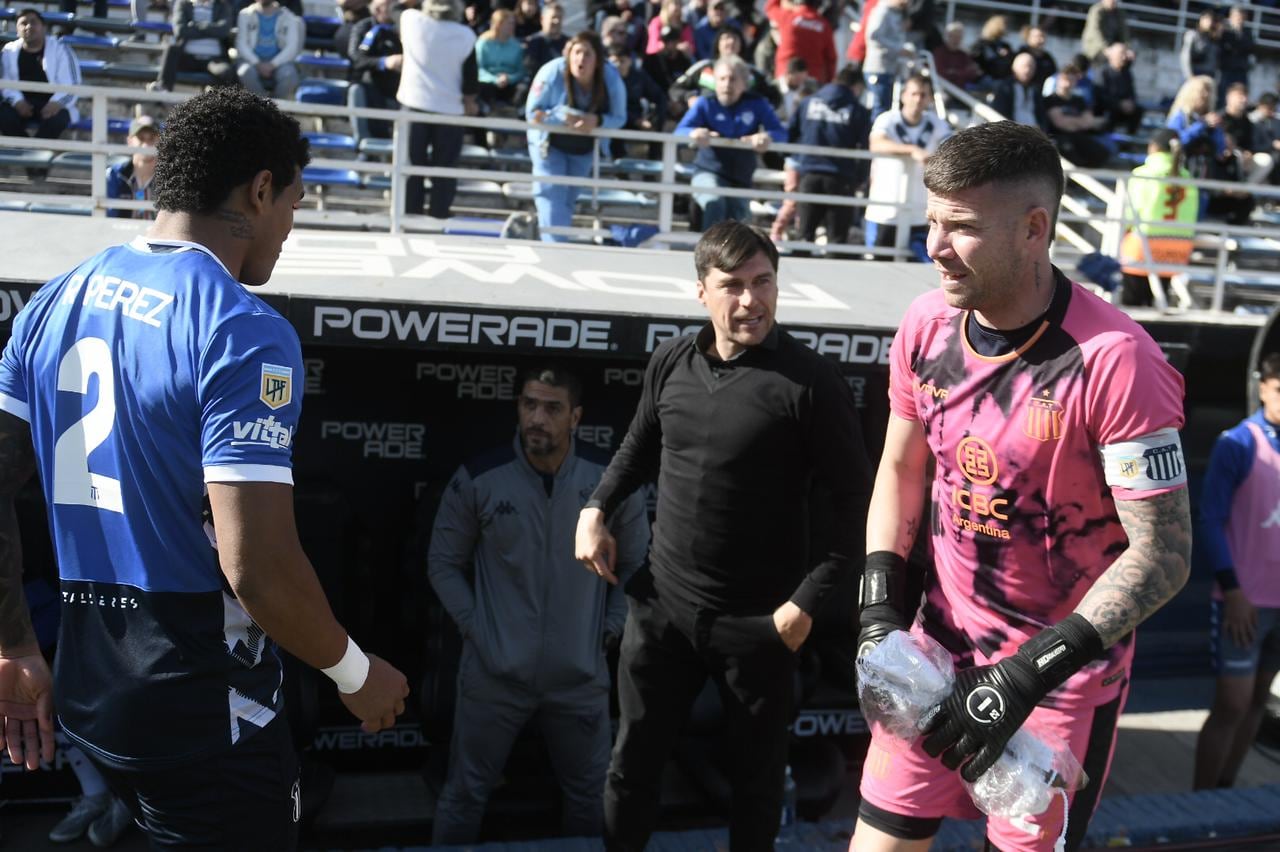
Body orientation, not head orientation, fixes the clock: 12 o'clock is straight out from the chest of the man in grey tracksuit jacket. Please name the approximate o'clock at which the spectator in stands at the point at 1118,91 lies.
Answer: The spectator in stands is roughly at 7 o'clock from the man in grey tracksuit jacket.

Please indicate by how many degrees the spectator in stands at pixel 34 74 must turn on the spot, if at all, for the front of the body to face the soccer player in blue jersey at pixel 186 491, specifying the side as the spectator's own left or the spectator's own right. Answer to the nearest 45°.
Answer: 0° — they already face them

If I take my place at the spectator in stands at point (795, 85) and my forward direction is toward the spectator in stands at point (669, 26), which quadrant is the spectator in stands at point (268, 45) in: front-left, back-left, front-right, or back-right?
front-left

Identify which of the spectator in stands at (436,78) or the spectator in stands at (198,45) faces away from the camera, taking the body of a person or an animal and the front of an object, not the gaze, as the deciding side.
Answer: the spectator in stands at (436,78)

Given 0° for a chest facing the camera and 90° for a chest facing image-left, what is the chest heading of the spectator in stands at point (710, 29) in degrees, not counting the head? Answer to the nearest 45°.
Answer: approximately 0°

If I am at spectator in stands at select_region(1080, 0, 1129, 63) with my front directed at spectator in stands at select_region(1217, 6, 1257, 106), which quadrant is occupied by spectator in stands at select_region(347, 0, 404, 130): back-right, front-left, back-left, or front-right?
back-right

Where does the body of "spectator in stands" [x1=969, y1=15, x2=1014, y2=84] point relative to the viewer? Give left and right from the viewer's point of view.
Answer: facing the viewer and to the left of the viewer

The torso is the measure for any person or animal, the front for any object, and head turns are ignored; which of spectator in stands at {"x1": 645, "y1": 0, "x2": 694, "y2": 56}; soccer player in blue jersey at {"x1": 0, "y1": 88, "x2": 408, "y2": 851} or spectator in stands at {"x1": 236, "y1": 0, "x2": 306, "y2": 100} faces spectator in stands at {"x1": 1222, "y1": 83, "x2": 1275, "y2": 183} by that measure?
the soccer player in blue jersey

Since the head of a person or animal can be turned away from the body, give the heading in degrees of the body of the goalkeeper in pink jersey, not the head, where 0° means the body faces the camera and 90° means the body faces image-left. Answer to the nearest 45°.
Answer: approximately 45°

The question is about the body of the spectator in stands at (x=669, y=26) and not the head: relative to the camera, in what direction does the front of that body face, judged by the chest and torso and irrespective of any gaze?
toward the camera

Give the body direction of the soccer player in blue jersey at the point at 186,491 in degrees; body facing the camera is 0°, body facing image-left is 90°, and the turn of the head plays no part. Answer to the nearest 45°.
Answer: approximately 225°

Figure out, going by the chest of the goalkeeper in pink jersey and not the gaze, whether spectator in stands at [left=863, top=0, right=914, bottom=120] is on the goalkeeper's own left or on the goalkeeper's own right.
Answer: on the goalkeeper's own right

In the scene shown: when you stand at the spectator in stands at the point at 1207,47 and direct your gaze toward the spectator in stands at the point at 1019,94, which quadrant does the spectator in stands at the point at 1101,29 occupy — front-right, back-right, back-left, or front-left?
front-right

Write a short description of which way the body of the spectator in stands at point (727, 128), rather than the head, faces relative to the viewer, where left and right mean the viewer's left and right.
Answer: facing the viewer
